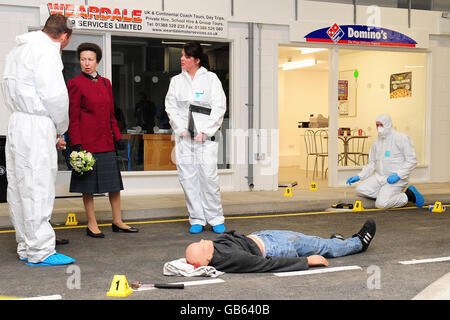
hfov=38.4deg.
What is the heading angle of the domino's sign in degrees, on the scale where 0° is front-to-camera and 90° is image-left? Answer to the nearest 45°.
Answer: approximately 0°

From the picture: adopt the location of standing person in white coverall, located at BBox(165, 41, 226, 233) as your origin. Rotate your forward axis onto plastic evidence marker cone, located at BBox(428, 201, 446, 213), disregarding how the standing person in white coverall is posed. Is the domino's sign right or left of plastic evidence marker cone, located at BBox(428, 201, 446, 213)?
left

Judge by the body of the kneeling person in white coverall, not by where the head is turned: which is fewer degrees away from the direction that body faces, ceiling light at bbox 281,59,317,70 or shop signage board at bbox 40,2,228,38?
the shop signage board

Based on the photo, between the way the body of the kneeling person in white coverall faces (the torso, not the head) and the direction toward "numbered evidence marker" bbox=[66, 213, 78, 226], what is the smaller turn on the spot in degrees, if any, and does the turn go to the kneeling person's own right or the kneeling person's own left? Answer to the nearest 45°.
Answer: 0° — they already face it

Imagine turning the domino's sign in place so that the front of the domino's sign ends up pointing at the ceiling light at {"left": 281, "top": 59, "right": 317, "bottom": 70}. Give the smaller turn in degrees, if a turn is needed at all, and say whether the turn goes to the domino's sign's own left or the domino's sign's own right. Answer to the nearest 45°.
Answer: approximately 180°

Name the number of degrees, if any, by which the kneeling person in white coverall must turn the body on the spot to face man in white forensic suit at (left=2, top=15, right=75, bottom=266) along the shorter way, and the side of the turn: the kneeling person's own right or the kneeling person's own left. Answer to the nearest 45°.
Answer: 0° — they already face them

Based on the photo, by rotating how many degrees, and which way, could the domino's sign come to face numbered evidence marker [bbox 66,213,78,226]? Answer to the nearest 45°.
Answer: approximately 45° to its right

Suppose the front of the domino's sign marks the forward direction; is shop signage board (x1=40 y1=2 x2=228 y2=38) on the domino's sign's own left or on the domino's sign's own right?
on the domino's sign's own right
